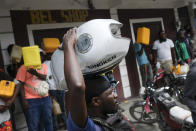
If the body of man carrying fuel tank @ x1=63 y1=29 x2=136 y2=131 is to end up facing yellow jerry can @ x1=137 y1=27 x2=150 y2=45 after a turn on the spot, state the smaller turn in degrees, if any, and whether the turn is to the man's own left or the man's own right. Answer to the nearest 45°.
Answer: approximately 90° to the man's own left

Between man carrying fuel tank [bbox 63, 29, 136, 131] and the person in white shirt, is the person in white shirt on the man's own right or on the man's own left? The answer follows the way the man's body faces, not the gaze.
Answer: on the man's own left

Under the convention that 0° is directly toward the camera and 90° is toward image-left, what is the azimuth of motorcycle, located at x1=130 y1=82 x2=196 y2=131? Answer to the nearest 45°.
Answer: approximately 135°
